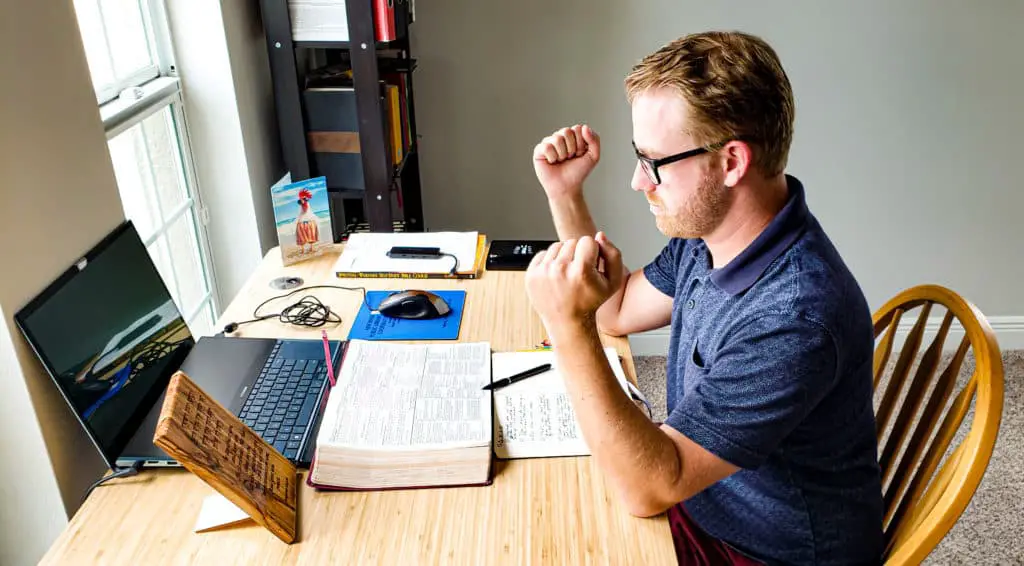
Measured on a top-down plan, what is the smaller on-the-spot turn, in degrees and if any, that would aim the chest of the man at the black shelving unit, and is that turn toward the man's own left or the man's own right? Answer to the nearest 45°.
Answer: approximately 45° to the man's own right

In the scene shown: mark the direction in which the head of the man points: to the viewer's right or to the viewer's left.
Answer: to the viewer's left

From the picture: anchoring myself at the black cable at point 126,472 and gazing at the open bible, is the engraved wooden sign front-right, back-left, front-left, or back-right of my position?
front-right

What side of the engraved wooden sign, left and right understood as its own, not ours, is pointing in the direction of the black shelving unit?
left

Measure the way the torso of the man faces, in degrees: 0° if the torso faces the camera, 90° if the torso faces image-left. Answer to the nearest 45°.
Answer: approximately 90°

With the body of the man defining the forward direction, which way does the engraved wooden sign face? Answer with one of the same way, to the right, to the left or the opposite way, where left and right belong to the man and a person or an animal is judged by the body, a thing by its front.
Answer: the opposite way

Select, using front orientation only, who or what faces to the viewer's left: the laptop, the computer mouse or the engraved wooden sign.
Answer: the computer mouse

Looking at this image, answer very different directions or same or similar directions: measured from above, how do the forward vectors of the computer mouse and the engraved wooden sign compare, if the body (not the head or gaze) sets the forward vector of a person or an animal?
very different directions

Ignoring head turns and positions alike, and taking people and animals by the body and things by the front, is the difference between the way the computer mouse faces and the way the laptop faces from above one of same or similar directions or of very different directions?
very different directions

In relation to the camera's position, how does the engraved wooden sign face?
facing the viewer and to the right of the viewer

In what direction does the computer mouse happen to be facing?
to the viewer's left

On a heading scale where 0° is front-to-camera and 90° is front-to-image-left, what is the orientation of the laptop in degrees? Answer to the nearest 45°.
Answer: approximately 270°
